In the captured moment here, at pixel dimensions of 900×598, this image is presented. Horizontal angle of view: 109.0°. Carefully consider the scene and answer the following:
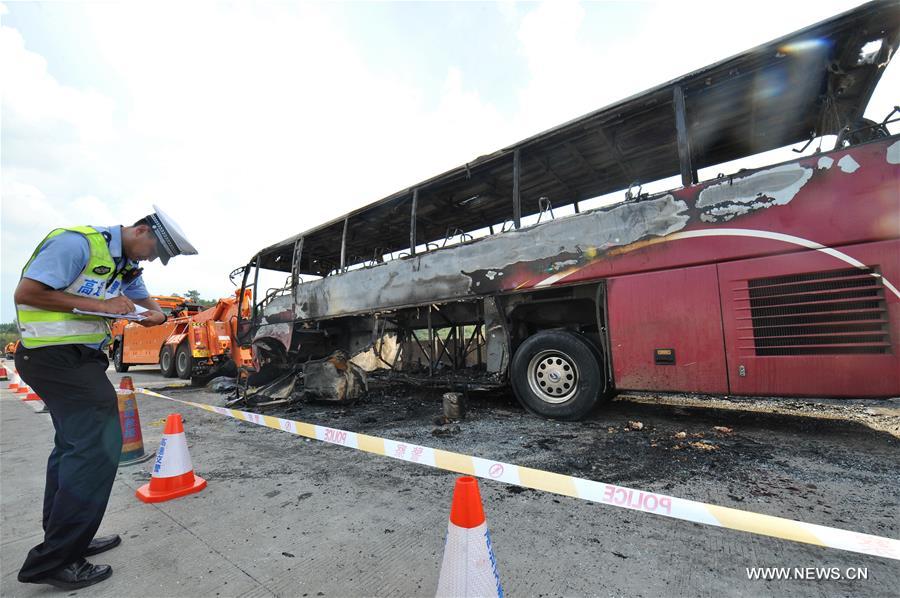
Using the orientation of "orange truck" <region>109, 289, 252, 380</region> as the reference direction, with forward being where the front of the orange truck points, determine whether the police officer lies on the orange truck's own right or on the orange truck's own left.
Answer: on the orange truck's own left

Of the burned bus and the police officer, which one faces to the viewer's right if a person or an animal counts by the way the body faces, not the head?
the police officer

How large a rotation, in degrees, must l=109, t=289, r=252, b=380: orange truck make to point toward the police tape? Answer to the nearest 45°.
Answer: approximately 135° to its left

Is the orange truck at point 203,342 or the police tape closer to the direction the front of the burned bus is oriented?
the orange truck

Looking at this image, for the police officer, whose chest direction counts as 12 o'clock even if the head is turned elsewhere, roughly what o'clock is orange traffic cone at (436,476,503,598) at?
The orange traffic cone is roughly at 2 o'clock from the police officer.

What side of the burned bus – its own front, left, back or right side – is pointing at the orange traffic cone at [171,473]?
left

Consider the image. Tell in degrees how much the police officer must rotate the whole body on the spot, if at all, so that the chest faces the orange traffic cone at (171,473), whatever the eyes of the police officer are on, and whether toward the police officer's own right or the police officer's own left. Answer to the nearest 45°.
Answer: approximately 45° to the police officer's own left

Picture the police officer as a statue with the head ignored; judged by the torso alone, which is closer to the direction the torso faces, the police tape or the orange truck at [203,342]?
the police tape

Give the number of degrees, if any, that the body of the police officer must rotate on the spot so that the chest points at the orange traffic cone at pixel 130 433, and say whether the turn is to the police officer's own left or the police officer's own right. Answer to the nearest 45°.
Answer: approximately 90° to the police officer's own left

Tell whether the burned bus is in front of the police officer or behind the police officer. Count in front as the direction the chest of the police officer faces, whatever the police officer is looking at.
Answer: in front

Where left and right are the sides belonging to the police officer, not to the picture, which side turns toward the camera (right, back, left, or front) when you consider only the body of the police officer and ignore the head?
right

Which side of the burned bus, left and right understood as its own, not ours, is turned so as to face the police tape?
left

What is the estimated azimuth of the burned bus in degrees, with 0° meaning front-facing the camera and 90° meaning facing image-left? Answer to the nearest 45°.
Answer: approximately 135°

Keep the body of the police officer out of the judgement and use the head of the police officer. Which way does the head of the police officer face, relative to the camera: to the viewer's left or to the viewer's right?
to the viewer's right
